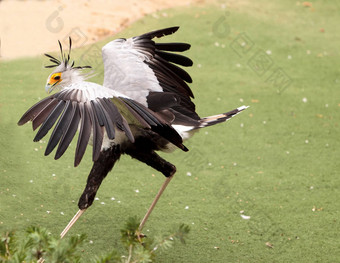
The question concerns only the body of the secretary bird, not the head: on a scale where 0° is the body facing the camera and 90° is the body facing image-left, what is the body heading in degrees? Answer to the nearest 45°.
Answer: approximately 90°

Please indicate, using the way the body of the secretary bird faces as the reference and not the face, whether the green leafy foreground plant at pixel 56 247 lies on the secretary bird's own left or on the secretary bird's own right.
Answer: on the secretary bird's own left
